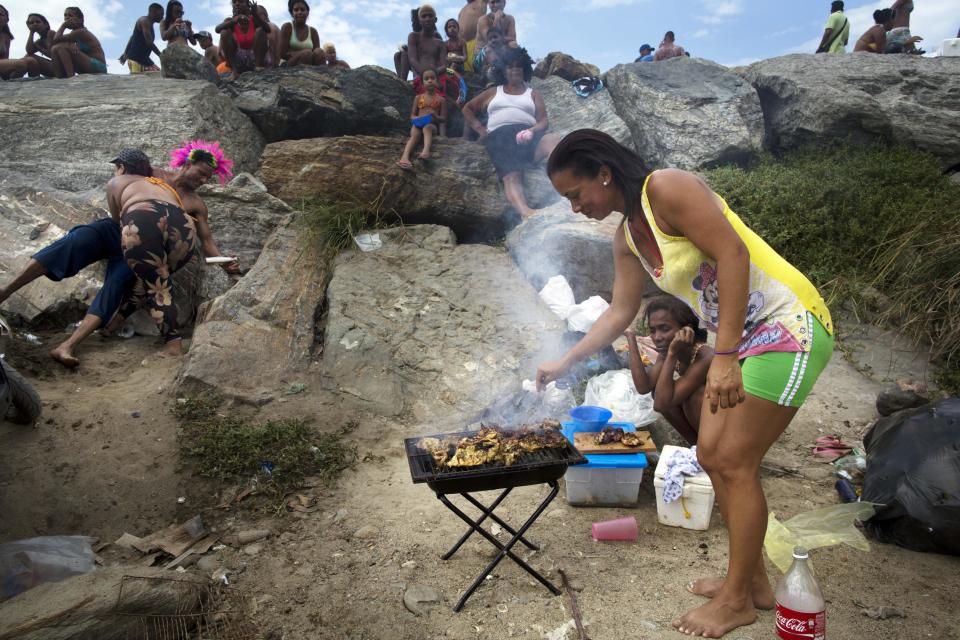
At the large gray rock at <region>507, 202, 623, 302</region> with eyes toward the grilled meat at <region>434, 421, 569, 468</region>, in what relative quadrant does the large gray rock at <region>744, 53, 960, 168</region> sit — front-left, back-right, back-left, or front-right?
back-left

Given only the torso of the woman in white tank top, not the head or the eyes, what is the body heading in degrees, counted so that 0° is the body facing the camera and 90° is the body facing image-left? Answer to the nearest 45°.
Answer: approximately 0°

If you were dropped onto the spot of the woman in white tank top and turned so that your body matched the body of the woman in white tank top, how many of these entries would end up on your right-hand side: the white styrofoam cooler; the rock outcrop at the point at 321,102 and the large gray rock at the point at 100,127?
2

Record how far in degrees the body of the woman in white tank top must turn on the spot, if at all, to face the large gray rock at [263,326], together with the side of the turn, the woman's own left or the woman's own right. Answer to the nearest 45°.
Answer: approximately 45° to the woman's own right

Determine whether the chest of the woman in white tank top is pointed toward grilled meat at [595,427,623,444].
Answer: yes

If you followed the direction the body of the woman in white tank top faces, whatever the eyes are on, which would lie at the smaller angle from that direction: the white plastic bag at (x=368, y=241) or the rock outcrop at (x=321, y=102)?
the white plastic bag

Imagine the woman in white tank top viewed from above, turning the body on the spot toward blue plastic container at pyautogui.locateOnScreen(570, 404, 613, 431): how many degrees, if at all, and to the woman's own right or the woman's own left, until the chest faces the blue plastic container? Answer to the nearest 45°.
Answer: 0° — they already face it

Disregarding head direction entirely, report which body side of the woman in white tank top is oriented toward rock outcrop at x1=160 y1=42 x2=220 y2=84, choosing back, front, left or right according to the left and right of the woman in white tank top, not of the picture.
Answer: right

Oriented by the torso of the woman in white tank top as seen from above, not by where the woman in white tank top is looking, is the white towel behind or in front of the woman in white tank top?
in front

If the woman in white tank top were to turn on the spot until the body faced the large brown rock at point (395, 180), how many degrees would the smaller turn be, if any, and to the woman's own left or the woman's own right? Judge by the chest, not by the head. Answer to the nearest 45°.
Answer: approximately 45° to the woman's own right
